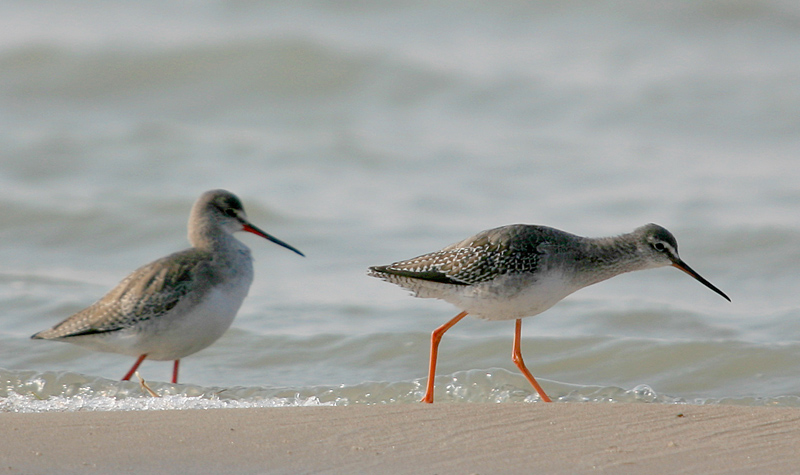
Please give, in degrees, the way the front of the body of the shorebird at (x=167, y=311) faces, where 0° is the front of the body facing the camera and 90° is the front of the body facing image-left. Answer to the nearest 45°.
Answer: approximately 270°

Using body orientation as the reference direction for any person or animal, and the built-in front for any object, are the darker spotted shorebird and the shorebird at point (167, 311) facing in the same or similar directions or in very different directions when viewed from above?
same or similar directions

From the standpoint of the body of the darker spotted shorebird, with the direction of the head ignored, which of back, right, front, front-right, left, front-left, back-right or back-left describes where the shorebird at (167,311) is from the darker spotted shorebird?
back

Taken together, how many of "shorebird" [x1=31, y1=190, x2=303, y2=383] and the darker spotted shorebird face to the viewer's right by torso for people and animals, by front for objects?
2

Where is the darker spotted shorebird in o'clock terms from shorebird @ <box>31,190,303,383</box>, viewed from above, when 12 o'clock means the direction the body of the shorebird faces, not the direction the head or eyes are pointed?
The darker spotted shorebird is roughly at 1 o'clock from the shorebird.

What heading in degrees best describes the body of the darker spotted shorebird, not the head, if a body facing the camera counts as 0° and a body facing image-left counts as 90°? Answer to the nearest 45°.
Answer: approximately 270°
